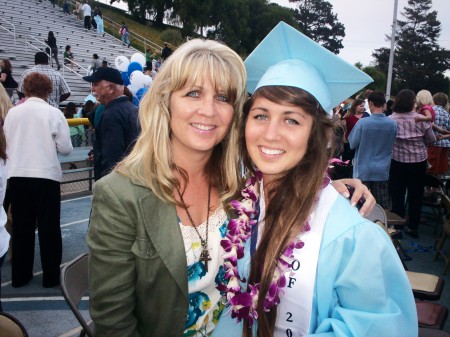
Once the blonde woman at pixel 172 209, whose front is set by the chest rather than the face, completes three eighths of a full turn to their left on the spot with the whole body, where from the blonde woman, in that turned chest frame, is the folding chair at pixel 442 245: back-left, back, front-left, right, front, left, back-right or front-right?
front-right

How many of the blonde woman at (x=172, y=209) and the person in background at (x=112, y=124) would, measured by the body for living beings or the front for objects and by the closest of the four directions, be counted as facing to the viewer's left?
1

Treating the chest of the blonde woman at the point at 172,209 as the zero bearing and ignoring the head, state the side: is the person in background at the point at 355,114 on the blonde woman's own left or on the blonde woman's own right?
on the blonde woman's own left

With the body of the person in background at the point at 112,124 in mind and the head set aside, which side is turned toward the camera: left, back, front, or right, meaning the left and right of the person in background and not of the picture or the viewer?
left

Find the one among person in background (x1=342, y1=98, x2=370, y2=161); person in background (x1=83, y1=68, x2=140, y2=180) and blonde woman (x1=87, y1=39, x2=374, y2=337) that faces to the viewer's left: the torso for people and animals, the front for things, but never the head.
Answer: person in background (x1=83, y1=68, x2=140, y2=180)

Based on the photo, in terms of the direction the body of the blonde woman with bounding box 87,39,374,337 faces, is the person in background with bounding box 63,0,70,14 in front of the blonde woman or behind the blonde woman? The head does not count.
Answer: behind

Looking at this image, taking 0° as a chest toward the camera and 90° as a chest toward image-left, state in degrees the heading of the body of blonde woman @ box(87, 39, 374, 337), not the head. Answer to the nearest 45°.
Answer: approximately 315°

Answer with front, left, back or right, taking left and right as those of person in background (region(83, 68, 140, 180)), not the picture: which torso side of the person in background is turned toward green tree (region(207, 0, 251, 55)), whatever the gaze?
right

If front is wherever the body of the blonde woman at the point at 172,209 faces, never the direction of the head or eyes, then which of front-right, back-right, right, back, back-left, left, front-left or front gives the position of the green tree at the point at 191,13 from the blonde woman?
back-left

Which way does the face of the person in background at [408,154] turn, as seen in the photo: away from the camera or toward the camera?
away from the camera
